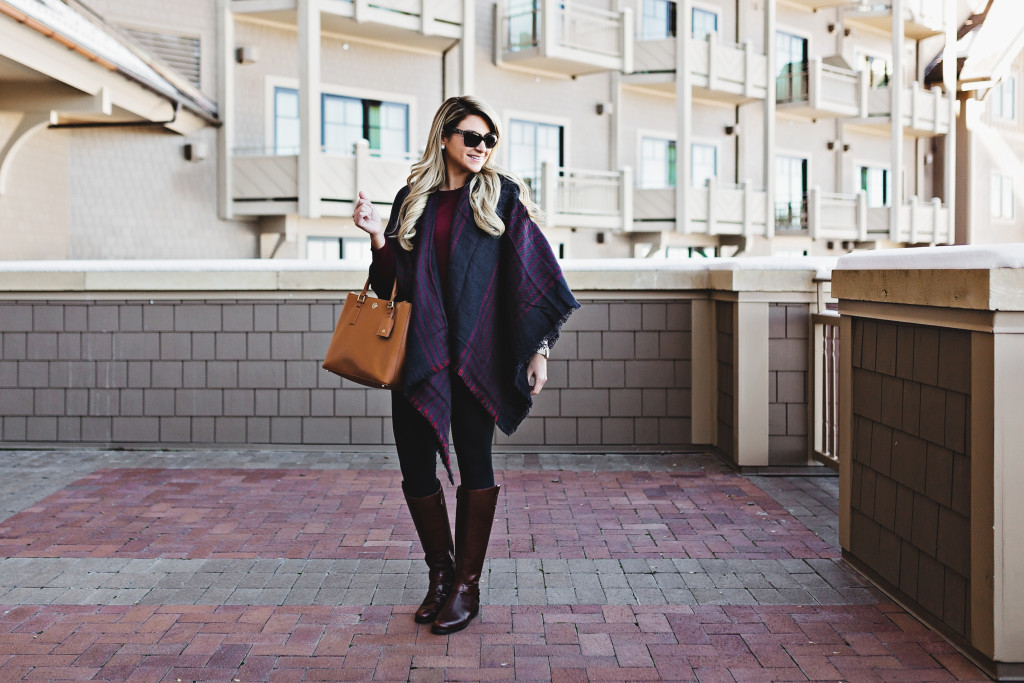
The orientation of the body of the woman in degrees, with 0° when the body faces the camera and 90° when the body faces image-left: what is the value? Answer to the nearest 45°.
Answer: approximately 45°

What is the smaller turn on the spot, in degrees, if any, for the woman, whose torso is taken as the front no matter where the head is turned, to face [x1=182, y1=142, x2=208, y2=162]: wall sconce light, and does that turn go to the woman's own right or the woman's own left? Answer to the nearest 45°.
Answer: approximately 135° to the woman's own right

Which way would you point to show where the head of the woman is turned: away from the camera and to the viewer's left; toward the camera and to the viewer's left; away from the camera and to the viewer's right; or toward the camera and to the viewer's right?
toward the camera and to the viewer's right

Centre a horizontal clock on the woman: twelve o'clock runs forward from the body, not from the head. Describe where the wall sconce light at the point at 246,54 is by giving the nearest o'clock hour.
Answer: The wall sconce light is roughly at 4 o'clock from the woman.

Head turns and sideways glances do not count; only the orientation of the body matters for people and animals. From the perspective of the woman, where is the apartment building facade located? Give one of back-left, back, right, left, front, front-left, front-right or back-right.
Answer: back-right
